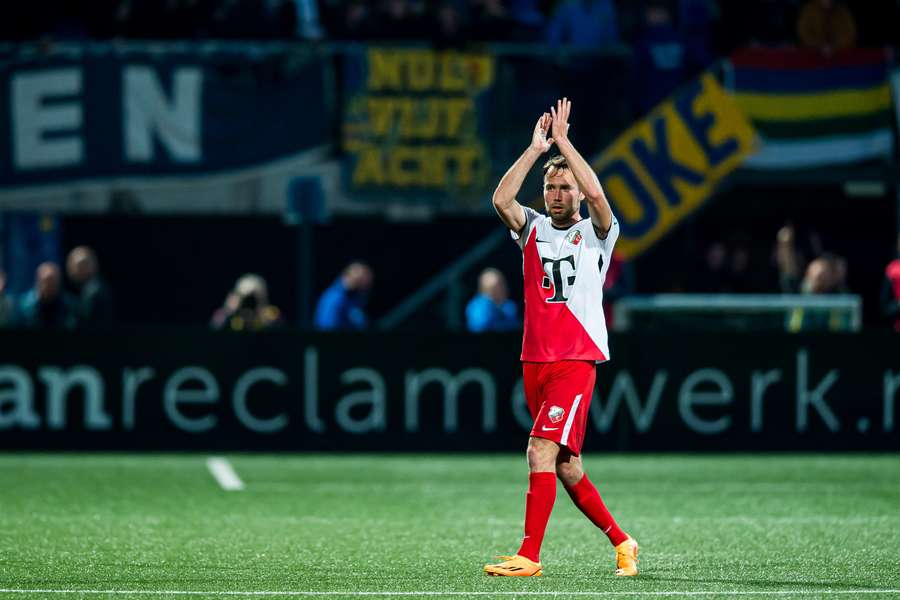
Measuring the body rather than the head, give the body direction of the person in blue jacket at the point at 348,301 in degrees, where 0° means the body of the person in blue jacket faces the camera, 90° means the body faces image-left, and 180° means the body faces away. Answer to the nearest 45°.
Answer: approximately 315°

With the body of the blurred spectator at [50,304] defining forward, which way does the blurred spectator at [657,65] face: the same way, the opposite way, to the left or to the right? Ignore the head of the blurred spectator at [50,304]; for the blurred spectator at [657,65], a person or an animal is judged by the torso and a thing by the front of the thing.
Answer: the same way

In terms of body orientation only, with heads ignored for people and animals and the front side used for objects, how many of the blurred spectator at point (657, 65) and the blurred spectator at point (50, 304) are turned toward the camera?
2

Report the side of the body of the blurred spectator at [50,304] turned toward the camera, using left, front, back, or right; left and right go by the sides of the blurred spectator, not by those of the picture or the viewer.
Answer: front

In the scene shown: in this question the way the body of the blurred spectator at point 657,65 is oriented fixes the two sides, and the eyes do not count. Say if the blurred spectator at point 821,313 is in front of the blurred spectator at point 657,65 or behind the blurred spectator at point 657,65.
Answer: in front

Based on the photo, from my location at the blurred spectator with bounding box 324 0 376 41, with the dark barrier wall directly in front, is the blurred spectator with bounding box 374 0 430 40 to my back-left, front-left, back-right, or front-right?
front-left

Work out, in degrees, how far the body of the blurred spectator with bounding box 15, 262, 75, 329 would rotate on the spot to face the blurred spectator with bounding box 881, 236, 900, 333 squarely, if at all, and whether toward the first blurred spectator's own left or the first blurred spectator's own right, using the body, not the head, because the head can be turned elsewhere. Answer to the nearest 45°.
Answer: approximately 90° to the first blurred spectator's own left

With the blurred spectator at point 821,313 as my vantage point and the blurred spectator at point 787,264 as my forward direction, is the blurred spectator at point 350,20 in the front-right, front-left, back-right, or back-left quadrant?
front-left

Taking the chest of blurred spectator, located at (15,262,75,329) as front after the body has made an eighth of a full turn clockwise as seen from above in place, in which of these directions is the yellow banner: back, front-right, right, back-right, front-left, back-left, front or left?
back-left

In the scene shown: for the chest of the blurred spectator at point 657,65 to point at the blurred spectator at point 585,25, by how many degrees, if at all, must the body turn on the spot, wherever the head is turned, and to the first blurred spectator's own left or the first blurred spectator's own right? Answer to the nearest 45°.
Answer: approximately 90° to the first blurred spectator's own right
